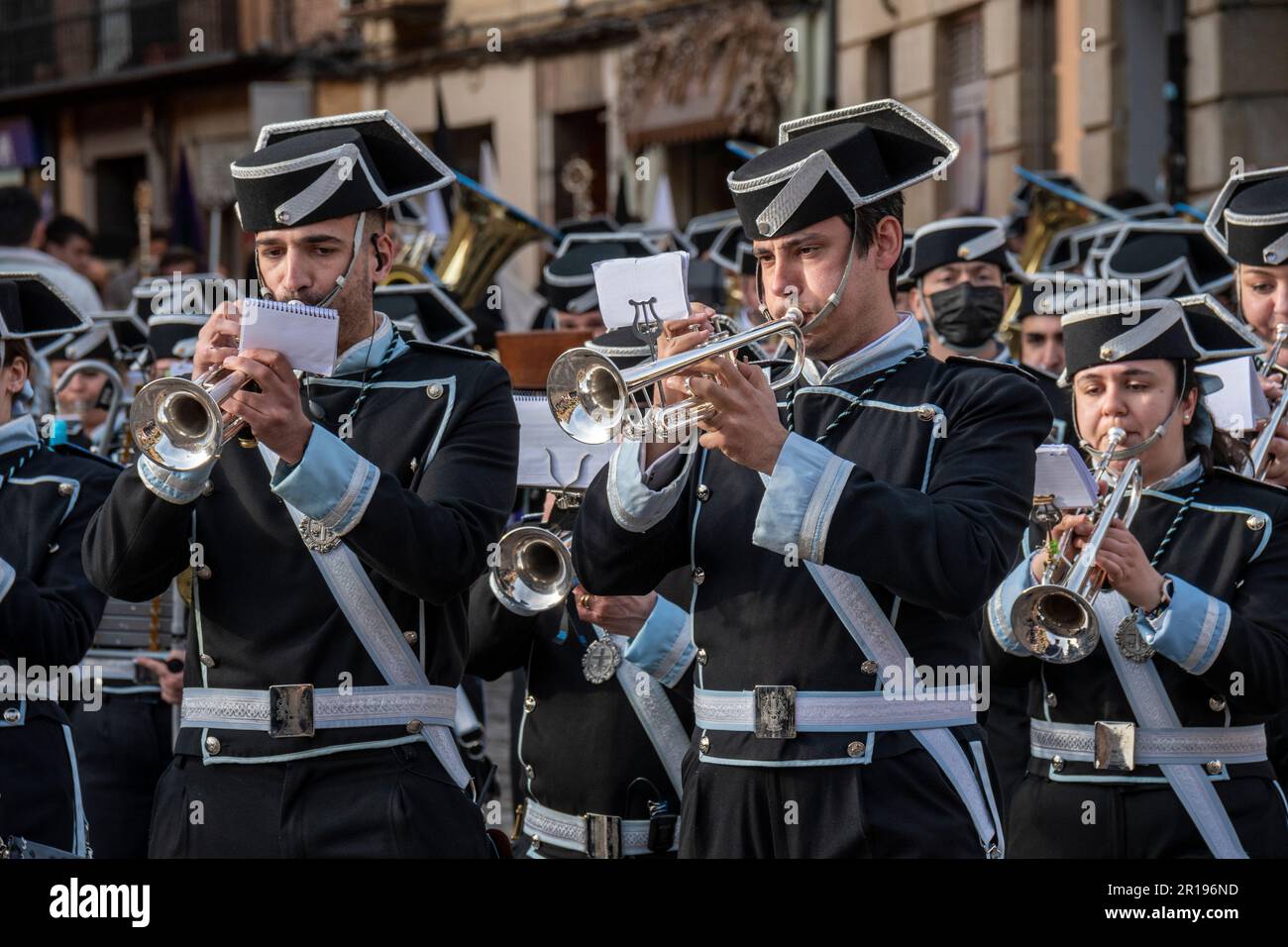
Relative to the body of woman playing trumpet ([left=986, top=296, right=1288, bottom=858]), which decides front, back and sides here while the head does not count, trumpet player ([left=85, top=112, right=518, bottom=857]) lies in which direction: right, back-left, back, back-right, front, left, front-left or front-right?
front

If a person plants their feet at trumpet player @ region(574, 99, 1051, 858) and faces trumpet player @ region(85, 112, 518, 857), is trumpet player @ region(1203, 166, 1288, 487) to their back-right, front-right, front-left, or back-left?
back-right

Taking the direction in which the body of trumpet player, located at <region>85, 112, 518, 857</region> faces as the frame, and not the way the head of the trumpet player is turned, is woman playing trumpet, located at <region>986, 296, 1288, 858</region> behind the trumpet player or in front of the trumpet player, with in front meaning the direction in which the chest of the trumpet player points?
behind

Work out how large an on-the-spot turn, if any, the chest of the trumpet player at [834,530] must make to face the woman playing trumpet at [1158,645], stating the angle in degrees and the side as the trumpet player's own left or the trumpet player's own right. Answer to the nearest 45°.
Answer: approximately 180°

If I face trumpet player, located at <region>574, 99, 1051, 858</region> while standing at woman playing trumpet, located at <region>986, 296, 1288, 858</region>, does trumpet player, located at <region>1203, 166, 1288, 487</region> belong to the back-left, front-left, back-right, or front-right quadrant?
back-right

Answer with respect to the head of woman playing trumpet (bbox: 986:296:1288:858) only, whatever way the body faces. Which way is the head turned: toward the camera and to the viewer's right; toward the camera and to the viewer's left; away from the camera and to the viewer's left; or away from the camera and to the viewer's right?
toward the camera and to the viewer's left

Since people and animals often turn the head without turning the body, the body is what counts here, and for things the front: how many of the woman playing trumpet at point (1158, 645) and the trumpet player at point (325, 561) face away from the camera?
0

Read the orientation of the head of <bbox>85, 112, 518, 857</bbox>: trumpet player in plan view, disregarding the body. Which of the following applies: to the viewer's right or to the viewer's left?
to the viewer's left

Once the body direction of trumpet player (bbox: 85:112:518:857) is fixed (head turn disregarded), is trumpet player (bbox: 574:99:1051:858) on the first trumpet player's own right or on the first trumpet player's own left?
on the first trumpet player's own left

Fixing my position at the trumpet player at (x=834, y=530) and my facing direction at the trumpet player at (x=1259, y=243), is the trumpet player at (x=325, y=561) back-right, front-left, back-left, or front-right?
back-left

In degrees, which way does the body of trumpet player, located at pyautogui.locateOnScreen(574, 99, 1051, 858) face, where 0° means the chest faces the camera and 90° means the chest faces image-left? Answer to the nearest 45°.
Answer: approximately 45°

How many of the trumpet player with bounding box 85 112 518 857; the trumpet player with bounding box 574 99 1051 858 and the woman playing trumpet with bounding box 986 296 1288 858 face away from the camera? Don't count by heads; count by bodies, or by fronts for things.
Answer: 0

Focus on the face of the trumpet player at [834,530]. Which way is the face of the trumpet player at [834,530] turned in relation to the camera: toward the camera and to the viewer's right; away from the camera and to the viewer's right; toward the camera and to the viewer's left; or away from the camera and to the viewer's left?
toward the camera and to the viewer's left

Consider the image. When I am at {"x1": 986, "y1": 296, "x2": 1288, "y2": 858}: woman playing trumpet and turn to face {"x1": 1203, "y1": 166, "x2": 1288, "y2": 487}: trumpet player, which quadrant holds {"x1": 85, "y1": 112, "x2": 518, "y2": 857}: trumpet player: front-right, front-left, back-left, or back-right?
back-left
